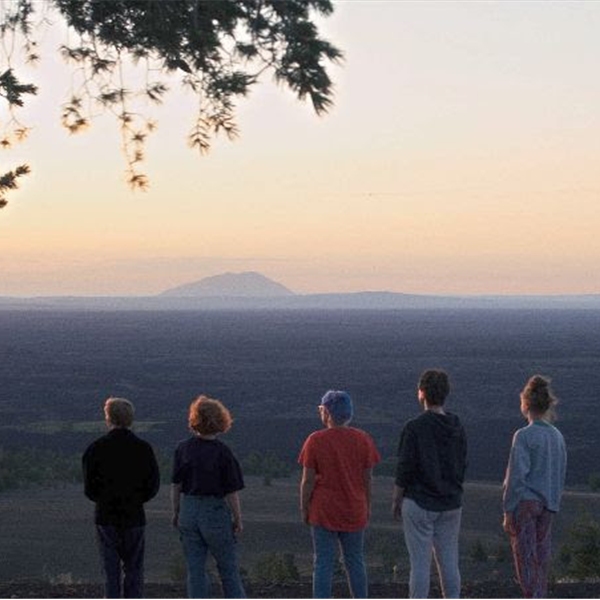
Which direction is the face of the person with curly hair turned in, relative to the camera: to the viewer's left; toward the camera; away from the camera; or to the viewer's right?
away from the camera

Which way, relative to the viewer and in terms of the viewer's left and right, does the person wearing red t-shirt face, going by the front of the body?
facing away from the viewer

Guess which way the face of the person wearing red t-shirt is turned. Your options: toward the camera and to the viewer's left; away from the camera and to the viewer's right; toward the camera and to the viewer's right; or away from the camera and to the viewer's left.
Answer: away from the camera and to the viewer's left

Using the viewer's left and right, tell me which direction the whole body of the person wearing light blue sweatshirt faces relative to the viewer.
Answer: facing away from the viewer

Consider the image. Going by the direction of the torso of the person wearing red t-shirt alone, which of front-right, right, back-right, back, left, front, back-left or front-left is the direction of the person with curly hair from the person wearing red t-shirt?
left

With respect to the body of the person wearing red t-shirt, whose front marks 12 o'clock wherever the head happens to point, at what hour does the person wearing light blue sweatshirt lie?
The person wearing light blue sweatshirt is roughly at 3 o'clock from the person wearing red t-shirt.

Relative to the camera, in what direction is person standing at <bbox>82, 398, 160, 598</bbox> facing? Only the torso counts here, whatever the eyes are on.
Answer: away from the camera

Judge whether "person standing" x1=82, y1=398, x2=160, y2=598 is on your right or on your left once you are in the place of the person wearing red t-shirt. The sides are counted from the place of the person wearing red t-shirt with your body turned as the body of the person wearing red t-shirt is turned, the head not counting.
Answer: on your left
